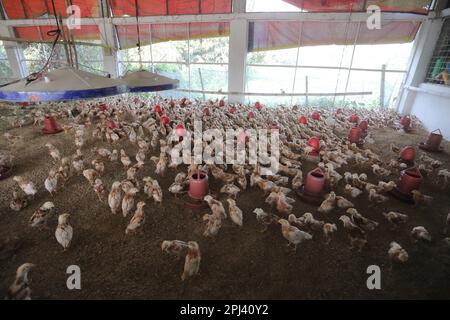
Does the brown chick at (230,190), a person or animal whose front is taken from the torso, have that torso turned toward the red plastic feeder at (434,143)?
no

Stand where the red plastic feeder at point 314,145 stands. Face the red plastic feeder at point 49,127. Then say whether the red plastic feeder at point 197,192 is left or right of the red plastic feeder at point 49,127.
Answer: left

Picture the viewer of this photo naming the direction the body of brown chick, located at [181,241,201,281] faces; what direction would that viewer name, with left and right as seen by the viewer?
facing away from the viewer and to the right of the viewer

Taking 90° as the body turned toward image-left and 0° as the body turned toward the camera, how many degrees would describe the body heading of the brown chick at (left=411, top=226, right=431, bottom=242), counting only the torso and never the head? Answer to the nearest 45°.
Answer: approximately 90°

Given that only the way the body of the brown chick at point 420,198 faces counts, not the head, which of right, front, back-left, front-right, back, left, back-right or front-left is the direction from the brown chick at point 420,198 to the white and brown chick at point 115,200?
front-left

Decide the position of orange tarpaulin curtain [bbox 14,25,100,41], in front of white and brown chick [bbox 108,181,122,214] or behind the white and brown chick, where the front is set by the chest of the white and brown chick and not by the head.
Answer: in front

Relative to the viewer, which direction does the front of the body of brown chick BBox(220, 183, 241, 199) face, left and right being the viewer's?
facing to the left of the viewer

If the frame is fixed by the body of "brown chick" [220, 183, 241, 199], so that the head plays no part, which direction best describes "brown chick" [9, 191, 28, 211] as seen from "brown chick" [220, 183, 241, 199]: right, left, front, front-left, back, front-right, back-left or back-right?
front
